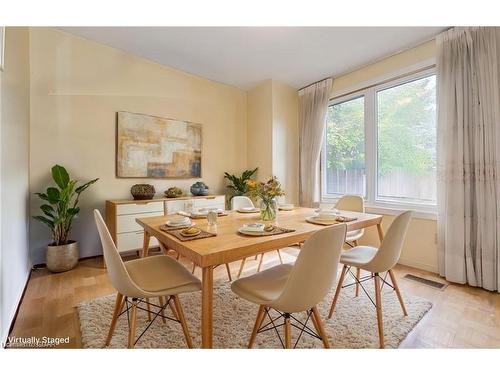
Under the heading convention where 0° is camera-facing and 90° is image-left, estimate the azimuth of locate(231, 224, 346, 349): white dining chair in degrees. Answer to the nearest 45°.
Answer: approximately 135°

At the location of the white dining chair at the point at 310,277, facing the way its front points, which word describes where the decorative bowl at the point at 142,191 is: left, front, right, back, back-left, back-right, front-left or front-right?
front

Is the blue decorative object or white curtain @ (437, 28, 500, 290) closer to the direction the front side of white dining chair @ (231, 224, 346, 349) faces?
the blue decorative object

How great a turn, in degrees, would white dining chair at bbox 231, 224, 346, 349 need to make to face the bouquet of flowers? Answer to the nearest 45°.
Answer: approximately 45° to its right

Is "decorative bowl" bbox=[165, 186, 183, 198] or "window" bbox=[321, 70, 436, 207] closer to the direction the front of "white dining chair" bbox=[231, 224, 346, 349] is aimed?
the decorative bowl

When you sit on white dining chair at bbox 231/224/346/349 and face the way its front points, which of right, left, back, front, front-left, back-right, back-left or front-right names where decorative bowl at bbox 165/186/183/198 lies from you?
front

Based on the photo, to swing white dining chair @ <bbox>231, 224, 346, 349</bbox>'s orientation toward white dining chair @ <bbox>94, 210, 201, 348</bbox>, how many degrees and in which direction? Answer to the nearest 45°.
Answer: approximately 45° to its left

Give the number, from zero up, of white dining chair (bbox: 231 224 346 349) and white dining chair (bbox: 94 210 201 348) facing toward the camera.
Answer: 0

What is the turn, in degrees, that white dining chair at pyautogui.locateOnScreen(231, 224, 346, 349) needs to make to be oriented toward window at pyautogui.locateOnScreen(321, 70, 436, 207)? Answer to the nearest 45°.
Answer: approximately 90° to its right

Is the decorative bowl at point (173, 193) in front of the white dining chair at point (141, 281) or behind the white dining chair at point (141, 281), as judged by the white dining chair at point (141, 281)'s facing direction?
in front

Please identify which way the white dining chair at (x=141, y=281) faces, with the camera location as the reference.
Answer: facing away from the viewer and to the right of the viewer

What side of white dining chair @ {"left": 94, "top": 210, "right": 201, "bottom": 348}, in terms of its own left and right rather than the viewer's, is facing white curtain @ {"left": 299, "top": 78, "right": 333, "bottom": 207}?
front

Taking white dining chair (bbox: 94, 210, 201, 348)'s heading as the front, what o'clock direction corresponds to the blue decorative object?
The blue decorative object is roughly at 11 o'clock from the white dining chair.

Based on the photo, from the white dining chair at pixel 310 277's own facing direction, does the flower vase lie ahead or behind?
ahead

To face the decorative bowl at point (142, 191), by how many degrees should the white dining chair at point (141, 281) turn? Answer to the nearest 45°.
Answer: approximately 45° to its left

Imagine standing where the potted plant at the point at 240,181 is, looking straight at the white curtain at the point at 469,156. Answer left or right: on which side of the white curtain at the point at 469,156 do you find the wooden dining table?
right

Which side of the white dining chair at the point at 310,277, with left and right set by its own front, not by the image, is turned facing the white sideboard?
front
